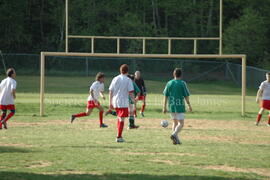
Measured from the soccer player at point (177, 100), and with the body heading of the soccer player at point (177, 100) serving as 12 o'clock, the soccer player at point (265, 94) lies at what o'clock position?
the soccer player at point (265, 94) is roughly at 1 o'clock from the soccer player at point (177, 100).

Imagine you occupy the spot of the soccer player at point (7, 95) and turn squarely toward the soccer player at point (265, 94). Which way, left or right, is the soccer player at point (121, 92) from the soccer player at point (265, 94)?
right

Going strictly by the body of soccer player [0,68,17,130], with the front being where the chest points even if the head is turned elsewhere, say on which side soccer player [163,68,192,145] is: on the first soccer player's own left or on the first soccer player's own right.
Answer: on the first soccer player's own right

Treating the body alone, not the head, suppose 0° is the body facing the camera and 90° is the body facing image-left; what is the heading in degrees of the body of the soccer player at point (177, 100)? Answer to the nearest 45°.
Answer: approximately 180°

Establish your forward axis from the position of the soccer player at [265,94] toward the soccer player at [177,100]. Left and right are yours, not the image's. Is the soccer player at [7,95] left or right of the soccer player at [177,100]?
right

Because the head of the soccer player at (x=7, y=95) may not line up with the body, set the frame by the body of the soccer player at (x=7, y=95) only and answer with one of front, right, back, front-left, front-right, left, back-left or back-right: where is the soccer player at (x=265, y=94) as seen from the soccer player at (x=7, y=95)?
front-right

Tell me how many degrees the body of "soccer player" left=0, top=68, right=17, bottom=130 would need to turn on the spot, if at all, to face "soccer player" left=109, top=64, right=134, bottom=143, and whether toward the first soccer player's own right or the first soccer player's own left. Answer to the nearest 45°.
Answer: approximately 90° to the first soccer player's own right

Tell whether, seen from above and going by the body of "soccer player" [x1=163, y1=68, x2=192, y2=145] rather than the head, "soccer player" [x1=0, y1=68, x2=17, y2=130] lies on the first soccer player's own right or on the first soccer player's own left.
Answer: on the first soccer player's own left

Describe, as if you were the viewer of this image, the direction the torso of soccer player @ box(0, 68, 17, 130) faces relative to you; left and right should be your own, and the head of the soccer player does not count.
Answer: facing away from the viewer and to the right of the viewer

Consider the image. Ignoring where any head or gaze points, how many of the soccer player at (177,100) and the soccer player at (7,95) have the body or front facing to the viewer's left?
0
